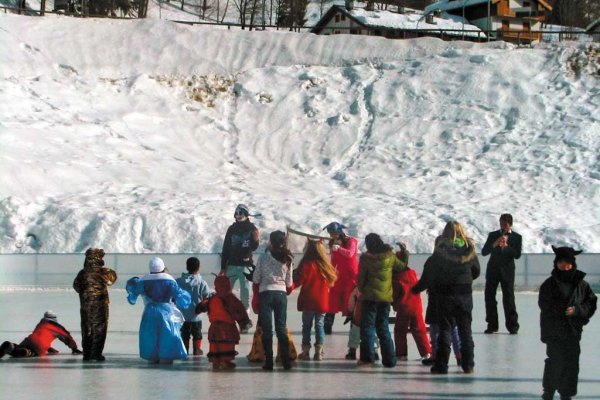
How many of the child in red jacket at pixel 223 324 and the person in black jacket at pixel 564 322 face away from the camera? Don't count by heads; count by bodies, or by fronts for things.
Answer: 1

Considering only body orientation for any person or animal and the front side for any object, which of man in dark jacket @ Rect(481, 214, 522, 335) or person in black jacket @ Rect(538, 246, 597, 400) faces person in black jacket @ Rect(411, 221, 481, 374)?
the man in dark jacket

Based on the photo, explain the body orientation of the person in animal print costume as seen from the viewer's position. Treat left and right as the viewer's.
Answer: facing away from the viewer and to the right of the viewer

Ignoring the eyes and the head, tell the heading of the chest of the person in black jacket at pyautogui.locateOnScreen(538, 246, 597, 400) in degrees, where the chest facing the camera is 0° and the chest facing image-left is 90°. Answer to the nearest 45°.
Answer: approximately 0°

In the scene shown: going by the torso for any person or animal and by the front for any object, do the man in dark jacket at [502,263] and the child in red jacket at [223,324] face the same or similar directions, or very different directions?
very different directions

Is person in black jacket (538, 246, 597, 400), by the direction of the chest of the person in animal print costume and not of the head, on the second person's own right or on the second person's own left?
on the second person's own right

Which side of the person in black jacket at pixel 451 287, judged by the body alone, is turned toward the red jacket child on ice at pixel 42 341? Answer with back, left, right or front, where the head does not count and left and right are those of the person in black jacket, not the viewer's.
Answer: left

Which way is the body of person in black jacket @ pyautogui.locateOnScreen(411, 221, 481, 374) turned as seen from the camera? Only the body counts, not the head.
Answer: away from the camera

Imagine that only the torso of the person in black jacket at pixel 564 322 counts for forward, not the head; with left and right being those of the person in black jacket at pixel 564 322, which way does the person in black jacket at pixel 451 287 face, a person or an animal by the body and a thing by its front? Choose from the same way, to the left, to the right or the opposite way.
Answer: the opposite way

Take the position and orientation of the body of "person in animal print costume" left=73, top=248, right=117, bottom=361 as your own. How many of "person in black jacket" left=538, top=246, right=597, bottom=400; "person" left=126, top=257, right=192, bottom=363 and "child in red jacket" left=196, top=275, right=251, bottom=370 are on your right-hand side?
3

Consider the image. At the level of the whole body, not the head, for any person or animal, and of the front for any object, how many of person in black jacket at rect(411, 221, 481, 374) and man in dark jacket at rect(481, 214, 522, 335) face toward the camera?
1

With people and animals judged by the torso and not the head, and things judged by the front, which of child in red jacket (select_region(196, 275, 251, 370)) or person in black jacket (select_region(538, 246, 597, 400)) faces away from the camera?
the child in red jacket

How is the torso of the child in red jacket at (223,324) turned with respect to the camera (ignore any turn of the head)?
away from the camera

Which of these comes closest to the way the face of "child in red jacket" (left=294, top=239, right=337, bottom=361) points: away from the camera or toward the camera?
away from the camera

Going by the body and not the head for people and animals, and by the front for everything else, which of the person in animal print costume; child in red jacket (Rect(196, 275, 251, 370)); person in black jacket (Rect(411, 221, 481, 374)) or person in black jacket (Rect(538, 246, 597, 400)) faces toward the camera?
person in black jacket (Rect(538, 246, 597, 400))

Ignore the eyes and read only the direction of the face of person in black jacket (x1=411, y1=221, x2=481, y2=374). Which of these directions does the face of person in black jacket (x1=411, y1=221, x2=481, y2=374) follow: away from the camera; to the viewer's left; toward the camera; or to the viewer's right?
away from the camera

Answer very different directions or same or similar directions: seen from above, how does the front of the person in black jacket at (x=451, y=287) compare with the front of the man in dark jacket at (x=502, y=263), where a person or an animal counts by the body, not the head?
very different directions

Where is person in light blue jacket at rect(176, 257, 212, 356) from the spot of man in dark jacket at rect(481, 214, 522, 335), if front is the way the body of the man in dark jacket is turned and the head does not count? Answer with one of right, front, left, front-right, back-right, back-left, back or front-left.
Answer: front-right
